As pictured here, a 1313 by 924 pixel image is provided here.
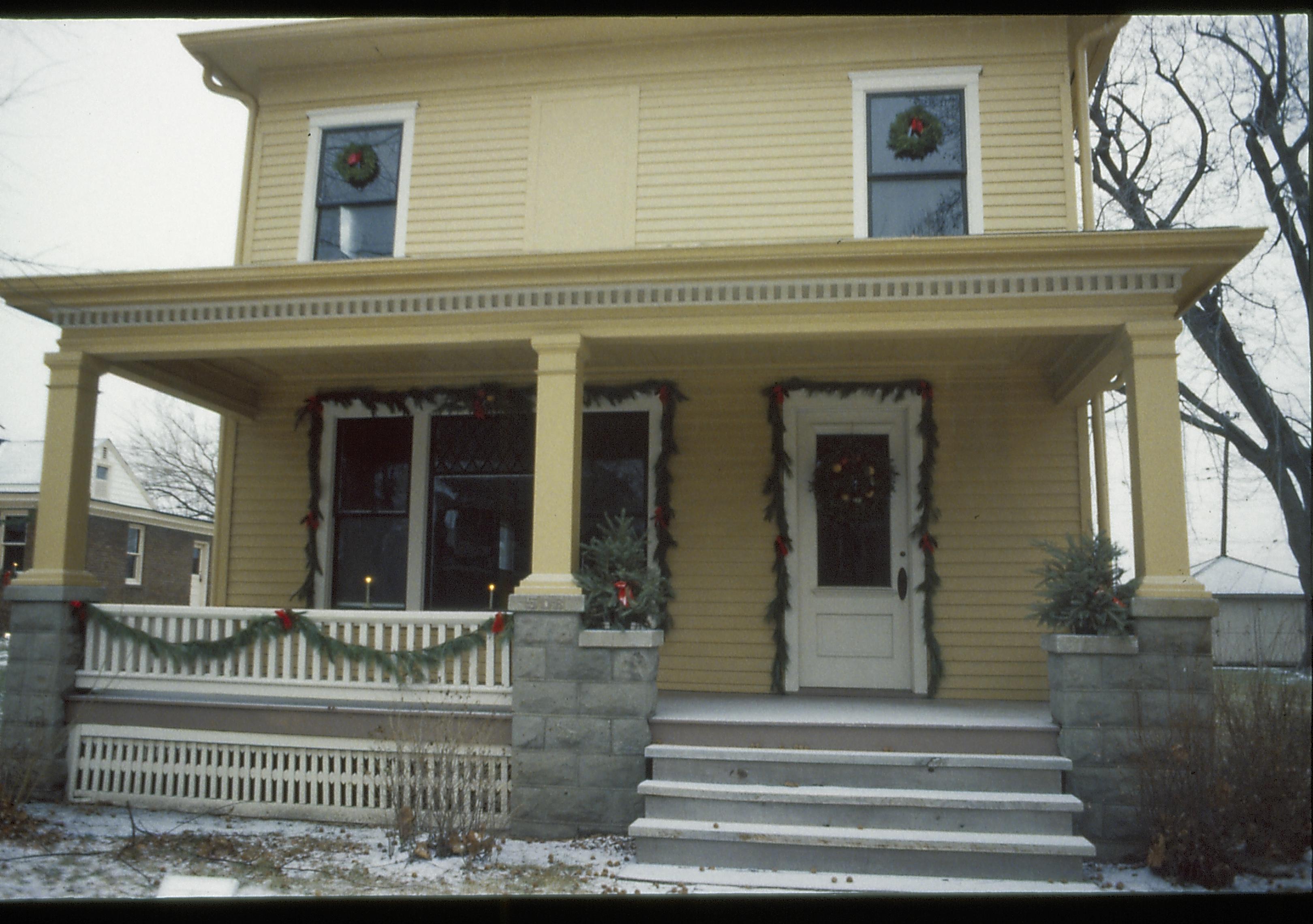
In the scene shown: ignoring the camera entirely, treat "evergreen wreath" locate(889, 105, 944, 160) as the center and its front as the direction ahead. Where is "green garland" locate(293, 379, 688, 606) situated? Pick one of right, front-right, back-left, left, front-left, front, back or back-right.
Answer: right

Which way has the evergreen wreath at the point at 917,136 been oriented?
toward the camera

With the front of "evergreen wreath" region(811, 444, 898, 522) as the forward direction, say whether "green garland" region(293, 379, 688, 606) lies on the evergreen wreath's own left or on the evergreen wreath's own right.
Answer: on the evergreen wreath's own right

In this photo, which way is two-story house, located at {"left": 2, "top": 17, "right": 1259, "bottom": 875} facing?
toward the camera

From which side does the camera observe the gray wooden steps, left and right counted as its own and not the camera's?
front

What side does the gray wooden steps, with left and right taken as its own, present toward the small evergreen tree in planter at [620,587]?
right
